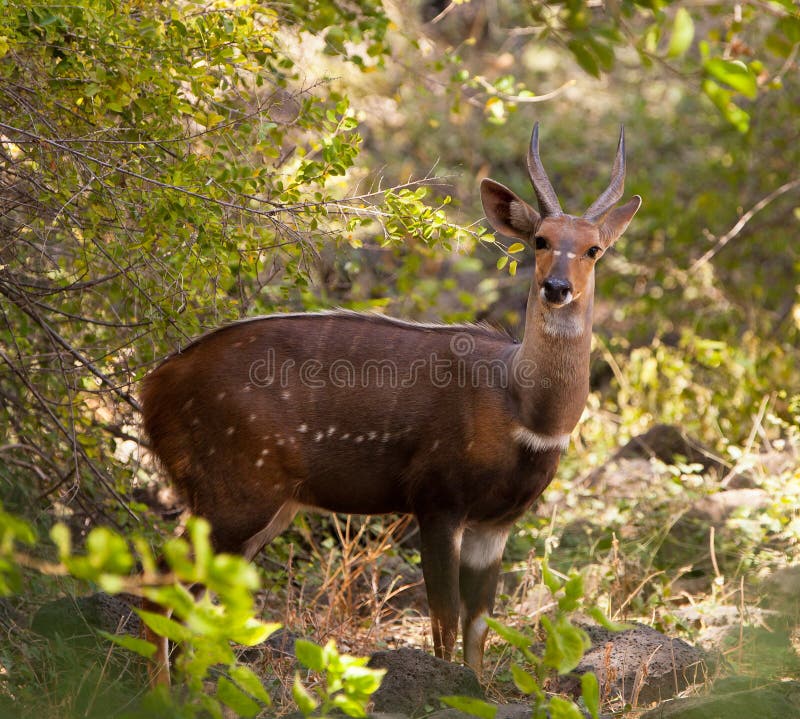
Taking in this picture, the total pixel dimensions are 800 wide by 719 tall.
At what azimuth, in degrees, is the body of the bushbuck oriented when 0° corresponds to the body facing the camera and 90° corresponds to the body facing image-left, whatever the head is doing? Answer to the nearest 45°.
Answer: approximately 270°

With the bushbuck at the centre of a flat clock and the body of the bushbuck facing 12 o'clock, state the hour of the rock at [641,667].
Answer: The rock is roughly at 1 o'clock from the bushbuck.
